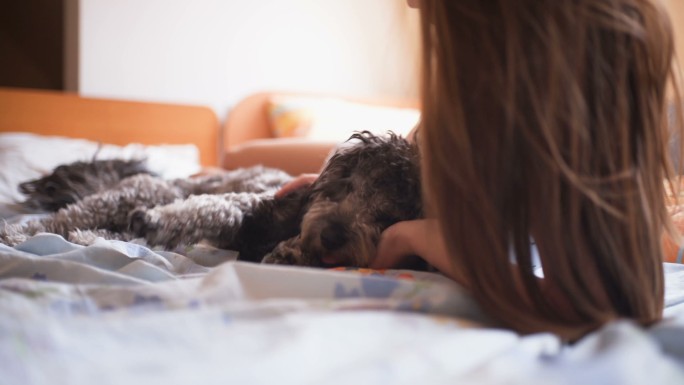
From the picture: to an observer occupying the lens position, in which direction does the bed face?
facing the viewer
